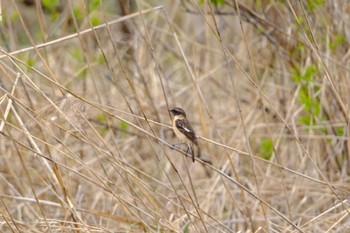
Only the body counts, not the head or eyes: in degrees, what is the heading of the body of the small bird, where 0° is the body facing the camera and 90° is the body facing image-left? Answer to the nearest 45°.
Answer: approximately 90°
